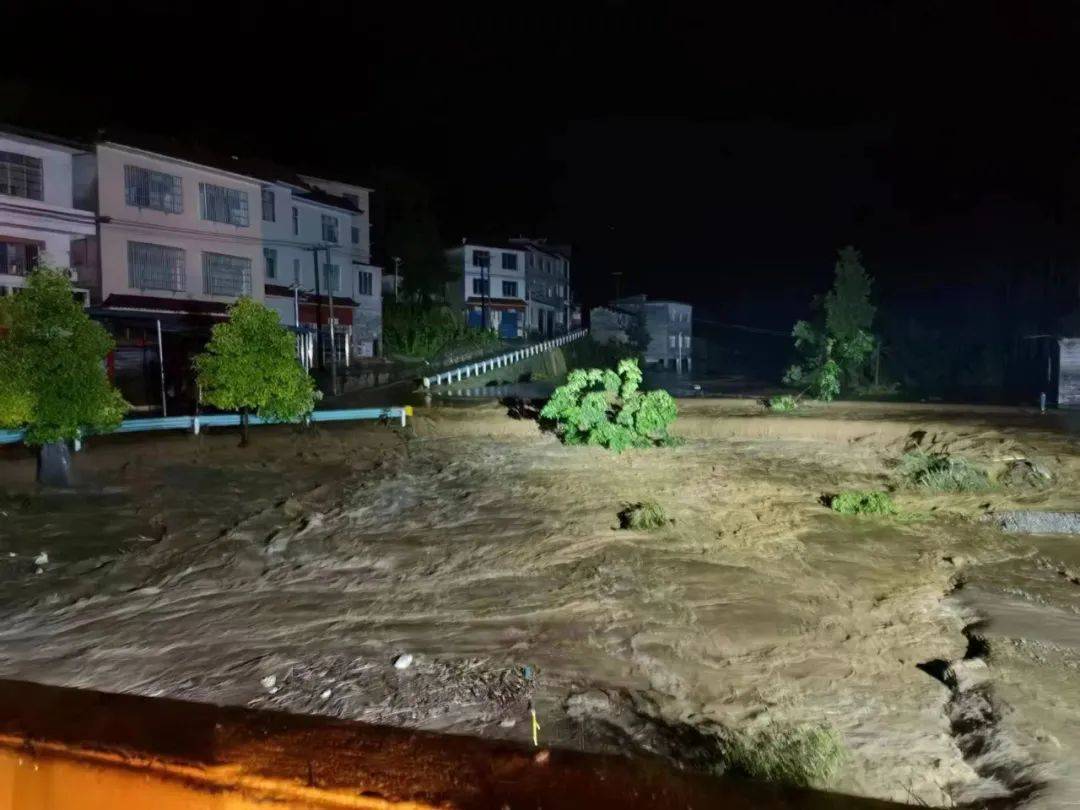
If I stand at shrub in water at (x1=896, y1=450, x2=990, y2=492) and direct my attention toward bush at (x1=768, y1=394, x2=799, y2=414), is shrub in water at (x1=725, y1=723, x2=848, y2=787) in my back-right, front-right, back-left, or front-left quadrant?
back-left

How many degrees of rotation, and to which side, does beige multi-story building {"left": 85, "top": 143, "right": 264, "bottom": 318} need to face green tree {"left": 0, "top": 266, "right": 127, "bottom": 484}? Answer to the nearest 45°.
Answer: approximately 45° to its right

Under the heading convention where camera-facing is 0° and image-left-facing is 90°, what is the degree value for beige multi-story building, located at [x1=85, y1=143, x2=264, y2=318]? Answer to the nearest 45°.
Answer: approximately 315°

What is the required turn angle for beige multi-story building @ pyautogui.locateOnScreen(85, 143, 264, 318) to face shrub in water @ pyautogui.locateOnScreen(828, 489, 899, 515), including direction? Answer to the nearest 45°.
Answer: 0° — it already faces it

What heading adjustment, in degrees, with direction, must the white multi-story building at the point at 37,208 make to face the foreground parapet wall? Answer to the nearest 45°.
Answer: approximately 45° to its right

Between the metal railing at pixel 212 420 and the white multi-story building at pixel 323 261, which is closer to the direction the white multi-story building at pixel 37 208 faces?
the metal railing
